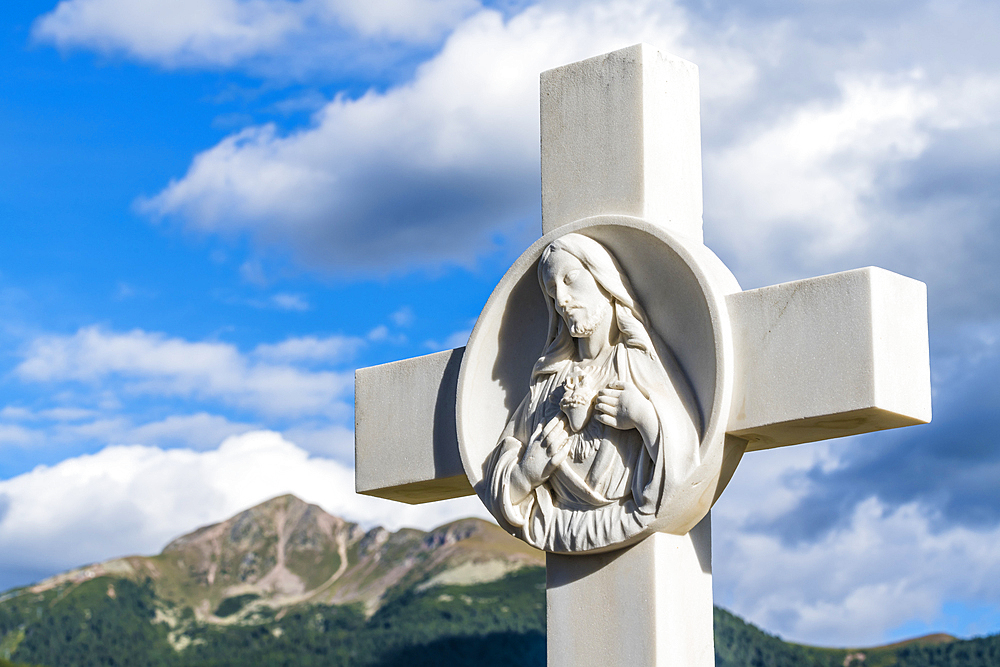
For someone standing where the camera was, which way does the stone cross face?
facing the viewer and to the left of the viewer
